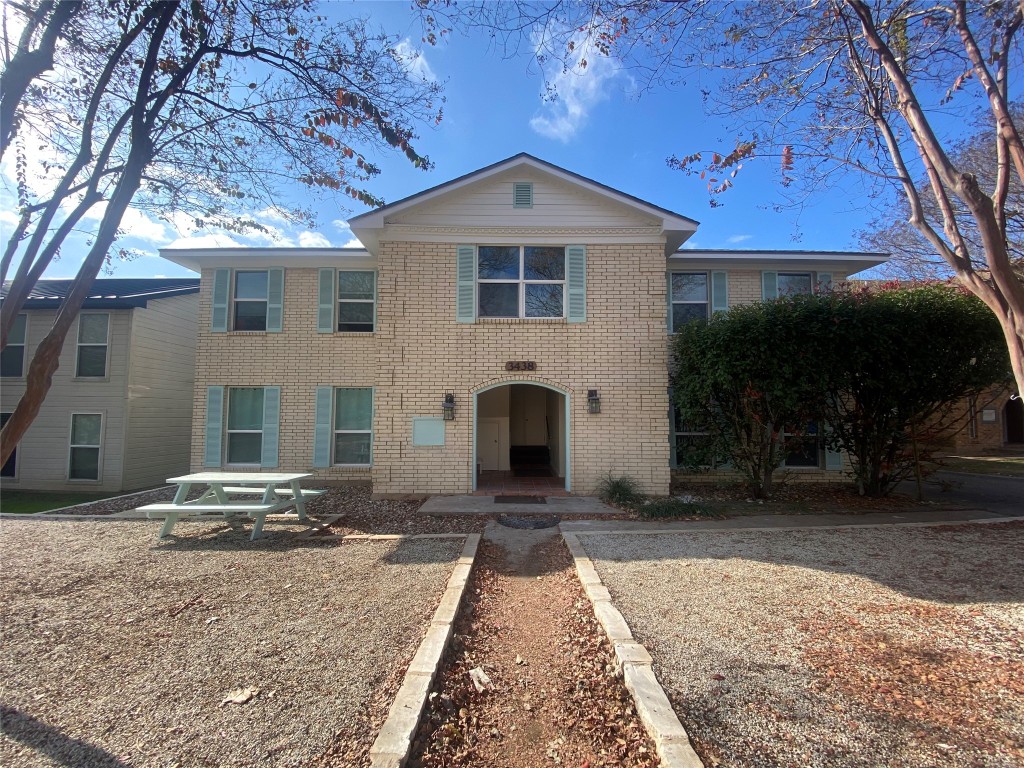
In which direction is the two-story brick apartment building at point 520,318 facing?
toward the camera

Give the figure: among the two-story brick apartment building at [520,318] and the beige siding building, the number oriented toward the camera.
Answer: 2

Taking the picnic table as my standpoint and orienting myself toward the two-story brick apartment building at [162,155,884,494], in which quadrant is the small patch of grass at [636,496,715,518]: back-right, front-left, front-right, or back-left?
front-right

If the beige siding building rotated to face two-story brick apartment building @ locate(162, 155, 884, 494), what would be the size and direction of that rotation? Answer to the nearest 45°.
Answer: approximately 45° to its left

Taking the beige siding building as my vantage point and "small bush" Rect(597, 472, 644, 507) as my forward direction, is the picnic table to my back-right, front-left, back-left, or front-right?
front-right

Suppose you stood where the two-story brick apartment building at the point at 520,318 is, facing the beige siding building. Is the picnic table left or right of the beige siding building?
left

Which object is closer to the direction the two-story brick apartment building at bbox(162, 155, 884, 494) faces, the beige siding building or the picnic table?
the picnic table

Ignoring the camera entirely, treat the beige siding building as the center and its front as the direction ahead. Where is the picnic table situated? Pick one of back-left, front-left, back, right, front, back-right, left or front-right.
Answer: front

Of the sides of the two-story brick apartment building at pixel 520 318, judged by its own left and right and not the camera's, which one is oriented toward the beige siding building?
right

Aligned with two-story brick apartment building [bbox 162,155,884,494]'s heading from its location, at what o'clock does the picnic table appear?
The picnic table is roughly at 2 o'clock from the two-story brick apartment building.

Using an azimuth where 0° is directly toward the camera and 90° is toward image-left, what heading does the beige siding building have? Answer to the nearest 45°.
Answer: approximately 0°
